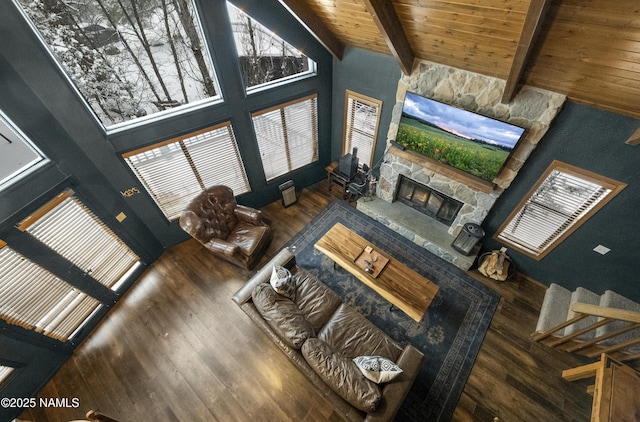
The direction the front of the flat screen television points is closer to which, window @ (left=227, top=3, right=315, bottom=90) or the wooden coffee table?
the wooden coffee table

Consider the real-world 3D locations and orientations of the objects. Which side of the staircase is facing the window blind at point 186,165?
front

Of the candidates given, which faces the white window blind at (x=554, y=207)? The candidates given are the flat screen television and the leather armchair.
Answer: the leather armchair

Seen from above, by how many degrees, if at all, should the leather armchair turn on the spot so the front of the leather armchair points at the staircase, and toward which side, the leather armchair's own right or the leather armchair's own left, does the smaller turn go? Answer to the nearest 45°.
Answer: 0° — it already faces it

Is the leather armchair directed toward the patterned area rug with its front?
yes

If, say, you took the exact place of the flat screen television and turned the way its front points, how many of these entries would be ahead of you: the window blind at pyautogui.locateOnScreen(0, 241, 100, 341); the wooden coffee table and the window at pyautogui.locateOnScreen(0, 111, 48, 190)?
3

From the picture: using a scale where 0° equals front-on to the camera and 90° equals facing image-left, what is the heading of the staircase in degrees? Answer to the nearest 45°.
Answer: approximately 90°

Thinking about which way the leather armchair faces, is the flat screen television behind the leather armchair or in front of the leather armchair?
in front

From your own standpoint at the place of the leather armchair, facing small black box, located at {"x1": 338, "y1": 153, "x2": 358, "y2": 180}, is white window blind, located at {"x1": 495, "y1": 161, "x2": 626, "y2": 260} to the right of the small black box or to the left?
right
